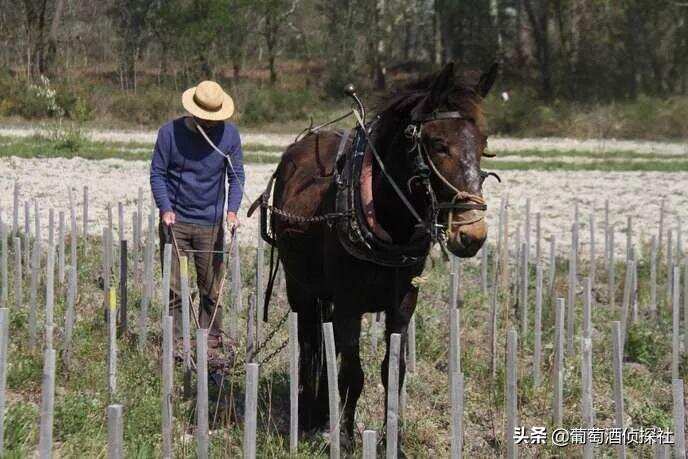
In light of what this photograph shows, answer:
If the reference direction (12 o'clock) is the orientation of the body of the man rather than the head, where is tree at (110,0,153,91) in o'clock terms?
The tree is roughly at 6 o'clock from the man.

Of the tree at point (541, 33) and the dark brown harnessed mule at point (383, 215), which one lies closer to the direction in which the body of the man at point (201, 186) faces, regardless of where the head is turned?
the dark brown harnessed mule

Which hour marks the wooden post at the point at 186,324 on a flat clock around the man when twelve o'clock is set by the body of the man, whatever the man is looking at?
The wooden post is roughly at 12 o'clock from the man.

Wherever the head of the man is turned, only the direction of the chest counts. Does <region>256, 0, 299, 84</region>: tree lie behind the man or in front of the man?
behind

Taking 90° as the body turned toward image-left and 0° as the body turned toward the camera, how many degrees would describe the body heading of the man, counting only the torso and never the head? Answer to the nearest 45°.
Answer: approximately 0°

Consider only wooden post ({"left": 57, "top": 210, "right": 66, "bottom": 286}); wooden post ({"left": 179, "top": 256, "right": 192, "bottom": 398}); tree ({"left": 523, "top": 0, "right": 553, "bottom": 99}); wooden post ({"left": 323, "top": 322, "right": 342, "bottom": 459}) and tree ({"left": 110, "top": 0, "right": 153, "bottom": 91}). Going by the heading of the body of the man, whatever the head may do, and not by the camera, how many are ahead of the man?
2

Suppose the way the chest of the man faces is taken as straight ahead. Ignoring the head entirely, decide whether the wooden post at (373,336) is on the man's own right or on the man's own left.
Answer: on the man's own left

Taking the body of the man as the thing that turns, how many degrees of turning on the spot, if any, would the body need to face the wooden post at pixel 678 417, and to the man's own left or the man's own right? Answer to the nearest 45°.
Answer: approximately 45° to the man's own left

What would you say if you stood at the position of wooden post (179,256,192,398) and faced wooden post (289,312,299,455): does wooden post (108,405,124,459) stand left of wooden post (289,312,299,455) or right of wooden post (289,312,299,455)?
right

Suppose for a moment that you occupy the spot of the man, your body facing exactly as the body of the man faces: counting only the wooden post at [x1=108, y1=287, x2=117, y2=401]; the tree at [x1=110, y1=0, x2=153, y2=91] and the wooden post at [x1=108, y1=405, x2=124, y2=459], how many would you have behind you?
1

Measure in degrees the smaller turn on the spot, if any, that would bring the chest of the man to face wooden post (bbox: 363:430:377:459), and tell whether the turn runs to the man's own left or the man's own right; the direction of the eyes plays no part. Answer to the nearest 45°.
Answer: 0° — they already face it

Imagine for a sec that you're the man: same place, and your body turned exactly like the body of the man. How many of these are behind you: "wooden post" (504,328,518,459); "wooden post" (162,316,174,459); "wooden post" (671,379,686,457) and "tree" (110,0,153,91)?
1
